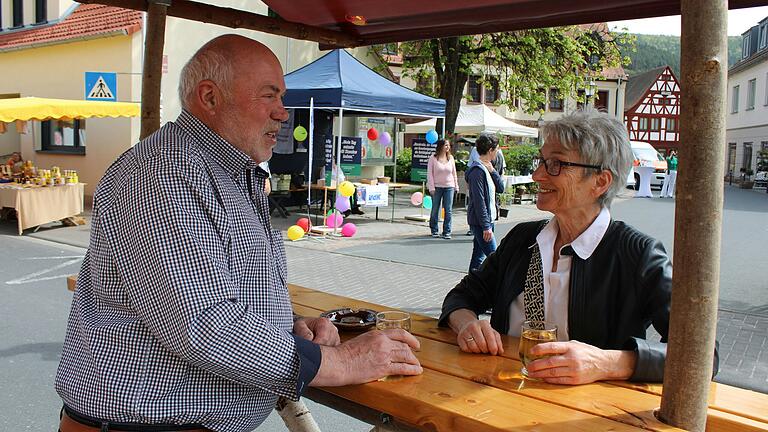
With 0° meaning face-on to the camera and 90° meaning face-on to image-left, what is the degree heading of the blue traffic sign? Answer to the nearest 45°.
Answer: approximately 0°

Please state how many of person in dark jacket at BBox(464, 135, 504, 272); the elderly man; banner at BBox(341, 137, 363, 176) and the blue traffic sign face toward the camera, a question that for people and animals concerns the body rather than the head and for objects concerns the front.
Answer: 2

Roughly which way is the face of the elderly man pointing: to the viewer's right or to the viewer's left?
to the viewer's right

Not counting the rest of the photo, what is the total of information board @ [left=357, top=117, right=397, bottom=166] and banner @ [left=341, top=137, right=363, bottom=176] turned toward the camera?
2

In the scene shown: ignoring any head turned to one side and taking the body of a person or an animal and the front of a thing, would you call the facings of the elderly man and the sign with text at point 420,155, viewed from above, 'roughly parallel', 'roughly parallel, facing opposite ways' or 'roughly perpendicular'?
roughly perpendicular

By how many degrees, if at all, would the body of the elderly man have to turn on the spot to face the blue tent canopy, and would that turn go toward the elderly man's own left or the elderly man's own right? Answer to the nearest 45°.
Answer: approximately 90° to the elderly man's own left

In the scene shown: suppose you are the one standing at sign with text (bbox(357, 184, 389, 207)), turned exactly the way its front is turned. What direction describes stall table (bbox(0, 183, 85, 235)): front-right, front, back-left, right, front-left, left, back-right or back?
right

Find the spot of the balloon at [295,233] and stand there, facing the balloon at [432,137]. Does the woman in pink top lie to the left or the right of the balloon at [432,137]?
right
